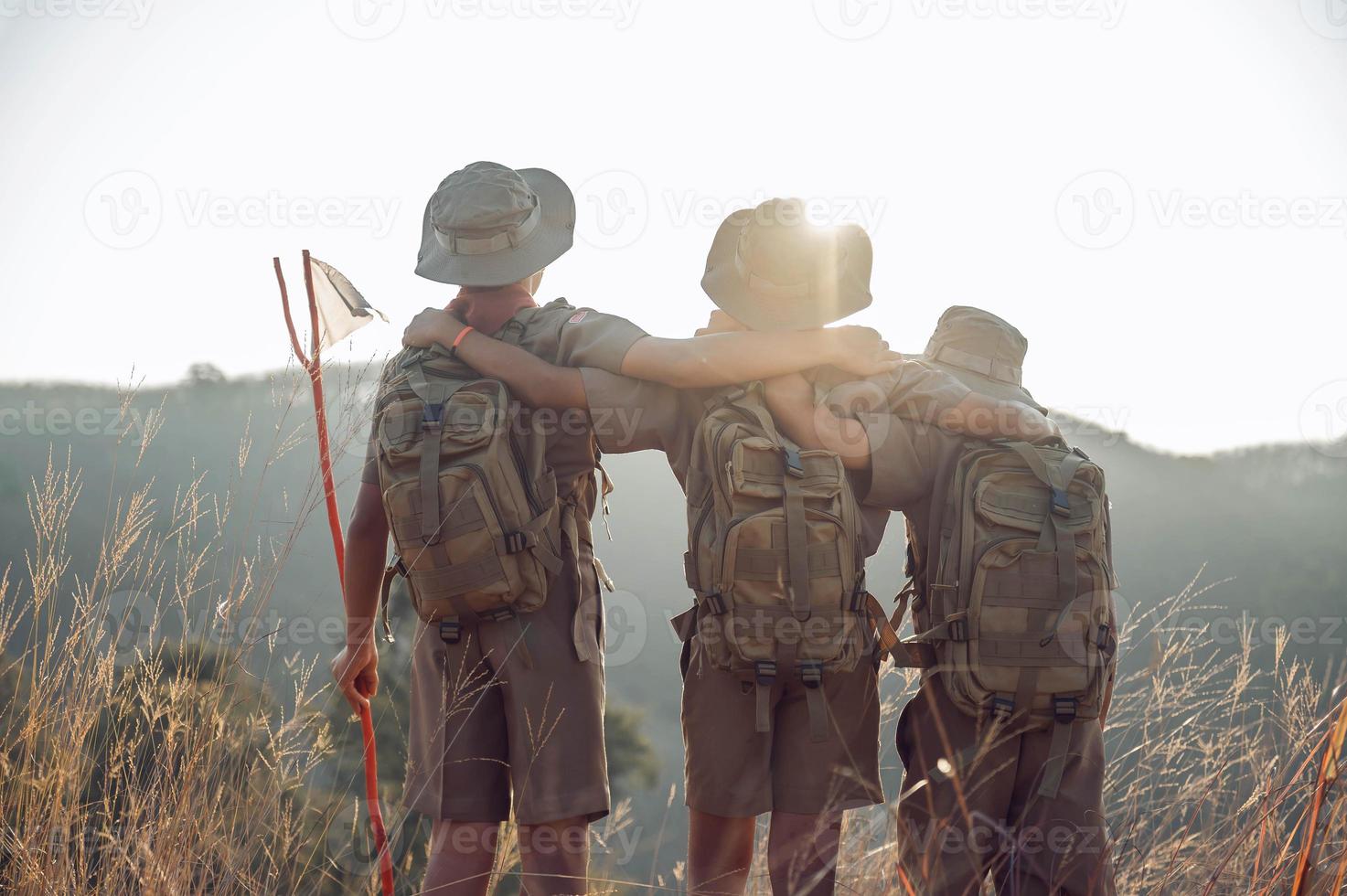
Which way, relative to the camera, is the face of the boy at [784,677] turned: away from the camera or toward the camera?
away from the camera

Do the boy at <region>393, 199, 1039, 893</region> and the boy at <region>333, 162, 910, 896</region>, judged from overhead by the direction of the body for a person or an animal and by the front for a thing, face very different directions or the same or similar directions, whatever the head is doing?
same or similar directions

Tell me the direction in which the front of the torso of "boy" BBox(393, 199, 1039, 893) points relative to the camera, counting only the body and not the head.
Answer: away from the camera

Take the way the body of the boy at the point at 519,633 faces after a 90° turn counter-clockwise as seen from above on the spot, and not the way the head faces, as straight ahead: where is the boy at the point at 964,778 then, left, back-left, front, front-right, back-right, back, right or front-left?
back

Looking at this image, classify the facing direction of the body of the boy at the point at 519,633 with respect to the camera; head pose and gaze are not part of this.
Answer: away from the camera
